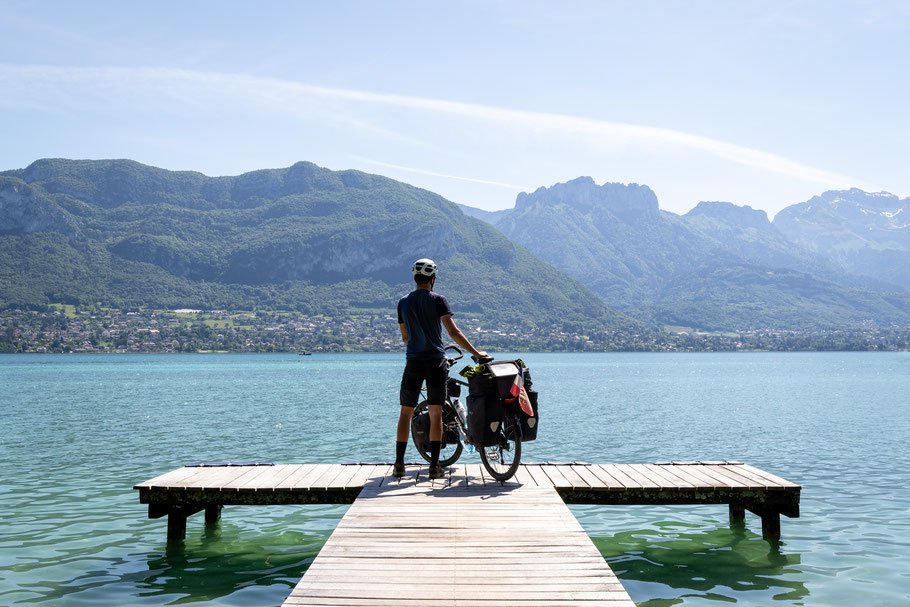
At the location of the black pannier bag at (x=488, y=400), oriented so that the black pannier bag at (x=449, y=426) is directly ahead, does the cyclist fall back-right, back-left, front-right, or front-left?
front-left

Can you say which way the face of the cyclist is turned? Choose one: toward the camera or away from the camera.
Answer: away from the camera

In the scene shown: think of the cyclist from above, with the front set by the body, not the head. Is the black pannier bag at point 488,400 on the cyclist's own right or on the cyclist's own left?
on the cyclist's own right

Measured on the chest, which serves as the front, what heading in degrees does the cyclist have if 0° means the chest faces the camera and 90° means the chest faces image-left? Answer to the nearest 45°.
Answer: approximately 180°

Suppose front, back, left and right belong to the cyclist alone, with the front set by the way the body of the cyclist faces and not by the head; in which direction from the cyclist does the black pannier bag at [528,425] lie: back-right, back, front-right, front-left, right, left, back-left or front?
right
